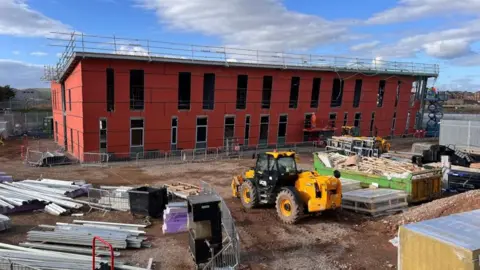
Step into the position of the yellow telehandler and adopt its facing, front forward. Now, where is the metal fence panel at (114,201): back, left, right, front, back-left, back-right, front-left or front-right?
front-left

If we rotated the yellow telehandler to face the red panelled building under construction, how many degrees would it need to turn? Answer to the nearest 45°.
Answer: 0° — it already faces it

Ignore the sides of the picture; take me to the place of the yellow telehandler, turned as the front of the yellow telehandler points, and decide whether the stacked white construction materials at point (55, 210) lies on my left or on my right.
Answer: on my left

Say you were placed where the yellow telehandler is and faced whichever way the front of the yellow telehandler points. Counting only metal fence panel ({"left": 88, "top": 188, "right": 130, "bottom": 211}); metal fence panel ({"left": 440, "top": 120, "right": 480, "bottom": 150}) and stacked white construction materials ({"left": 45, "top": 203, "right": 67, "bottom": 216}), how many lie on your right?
1

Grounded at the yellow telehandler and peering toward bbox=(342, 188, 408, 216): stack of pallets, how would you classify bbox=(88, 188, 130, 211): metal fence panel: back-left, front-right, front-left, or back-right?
back-left

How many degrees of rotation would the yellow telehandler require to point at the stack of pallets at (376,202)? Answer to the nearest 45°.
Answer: approximately 135° to its right

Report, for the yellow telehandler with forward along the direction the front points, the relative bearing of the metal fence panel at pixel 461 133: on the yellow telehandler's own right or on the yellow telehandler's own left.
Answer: on the yellow telehandler's own right

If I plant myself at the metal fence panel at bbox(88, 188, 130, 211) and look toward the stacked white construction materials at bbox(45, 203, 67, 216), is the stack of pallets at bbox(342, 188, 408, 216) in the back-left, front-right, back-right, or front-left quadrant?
back-left

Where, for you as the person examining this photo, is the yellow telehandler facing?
facing away from the viewer and to the left of the viewer
